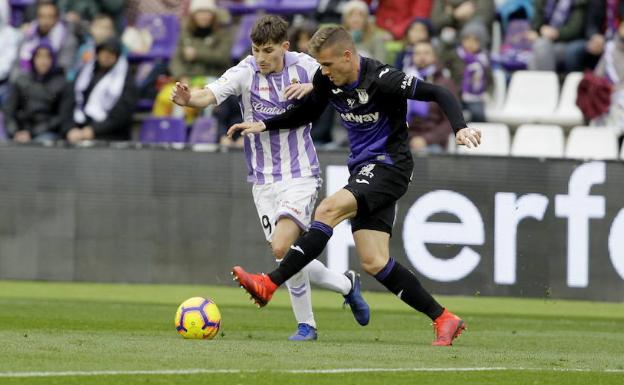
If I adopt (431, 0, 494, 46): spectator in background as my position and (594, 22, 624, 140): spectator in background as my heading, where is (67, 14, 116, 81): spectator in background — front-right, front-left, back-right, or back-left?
back-right

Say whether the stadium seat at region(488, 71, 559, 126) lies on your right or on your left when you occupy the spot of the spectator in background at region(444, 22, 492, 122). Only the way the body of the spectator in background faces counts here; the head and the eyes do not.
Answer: on your left

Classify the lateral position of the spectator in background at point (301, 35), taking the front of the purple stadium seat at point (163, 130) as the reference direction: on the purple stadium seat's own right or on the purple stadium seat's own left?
on the purple stadium seat's own left

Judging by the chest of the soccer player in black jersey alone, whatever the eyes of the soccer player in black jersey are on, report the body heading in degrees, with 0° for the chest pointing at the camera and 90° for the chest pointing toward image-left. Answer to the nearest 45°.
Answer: approximately 45°

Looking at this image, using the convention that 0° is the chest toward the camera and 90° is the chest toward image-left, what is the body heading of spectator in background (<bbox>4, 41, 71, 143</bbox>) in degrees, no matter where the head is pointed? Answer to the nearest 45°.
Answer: approximately 0°

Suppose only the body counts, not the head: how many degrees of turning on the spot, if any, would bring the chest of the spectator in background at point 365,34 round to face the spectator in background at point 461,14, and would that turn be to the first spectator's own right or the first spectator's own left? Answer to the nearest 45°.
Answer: approximately 135° to the first spectator's own left

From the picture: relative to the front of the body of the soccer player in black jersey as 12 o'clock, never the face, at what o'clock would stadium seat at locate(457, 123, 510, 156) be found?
The stadium seat is roughly at 5 o'clock from the soccer player in black jersey.

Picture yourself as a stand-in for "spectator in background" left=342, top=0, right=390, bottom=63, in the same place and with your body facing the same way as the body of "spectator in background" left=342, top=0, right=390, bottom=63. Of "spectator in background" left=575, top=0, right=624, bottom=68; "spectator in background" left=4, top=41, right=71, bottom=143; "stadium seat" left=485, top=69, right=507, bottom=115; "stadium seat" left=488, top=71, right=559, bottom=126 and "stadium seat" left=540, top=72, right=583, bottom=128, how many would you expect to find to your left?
4

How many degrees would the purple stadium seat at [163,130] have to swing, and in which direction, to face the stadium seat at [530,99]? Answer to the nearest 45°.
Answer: approximately 90° to its left

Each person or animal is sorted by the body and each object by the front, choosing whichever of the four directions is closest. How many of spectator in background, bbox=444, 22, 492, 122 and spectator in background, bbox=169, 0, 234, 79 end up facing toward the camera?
2
